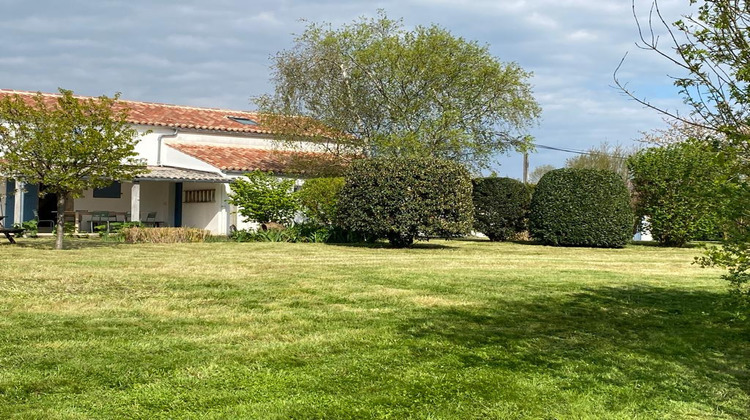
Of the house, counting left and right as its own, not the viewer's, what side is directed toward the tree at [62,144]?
front

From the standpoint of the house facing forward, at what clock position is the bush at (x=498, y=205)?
The bush is roughly at 10 o'clock from the house.

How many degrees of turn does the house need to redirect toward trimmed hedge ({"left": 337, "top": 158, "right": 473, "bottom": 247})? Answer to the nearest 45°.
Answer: approximately 45° to its left

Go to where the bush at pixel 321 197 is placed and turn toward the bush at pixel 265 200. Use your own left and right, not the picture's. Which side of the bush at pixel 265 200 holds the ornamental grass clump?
left

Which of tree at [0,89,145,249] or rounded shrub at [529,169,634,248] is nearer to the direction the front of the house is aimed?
the tree

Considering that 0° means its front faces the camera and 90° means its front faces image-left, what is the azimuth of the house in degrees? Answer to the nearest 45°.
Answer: approximately 0°

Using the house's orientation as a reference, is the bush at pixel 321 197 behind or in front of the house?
in front
